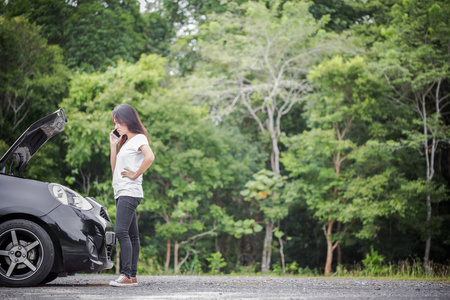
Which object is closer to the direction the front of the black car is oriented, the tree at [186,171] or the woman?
the woman

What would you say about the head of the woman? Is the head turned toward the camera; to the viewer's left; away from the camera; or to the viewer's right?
to the viewer's left

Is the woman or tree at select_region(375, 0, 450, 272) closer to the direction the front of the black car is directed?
the woman

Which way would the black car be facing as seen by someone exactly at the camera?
facing to the right of the viewer

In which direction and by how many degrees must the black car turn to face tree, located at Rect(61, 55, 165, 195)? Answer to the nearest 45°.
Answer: approximately 90° to its left
